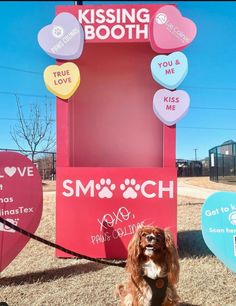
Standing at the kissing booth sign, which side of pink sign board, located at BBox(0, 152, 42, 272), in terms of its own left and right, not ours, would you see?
left

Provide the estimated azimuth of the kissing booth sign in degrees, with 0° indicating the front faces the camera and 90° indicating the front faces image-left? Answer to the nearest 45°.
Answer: approximately 0°

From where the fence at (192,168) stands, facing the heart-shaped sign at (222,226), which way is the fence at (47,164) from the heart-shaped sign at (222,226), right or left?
right

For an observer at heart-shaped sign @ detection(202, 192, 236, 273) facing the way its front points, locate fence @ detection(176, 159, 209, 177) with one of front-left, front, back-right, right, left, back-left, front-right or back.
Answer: back

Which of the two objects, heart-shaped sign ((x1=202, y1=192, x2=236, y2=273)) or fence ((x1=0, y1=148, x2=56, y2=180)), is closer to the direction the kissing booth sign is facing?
the heart-shaped sign

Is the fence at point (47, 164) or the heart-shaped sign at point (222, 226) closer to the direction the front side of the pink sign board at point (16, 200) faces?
the heart-shaped sign

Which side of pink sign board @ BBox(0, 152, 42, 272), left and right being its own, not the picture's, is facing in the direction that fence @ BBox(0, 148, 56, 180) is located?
back

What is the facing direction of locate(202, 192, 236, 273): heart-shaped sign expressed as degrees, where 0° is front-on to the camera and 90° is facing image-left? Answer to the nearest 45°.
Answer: approximately 0°

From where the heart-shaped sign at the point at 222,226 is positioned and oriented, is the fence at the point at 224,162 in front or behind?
behind

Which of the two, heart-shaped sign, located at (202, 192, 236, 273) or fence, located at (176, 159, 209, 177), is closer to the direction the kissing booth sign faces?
the heart-shaped sign

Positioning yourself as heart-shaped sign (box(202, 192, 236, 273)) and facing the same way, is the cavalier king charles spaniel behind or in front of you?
in front
